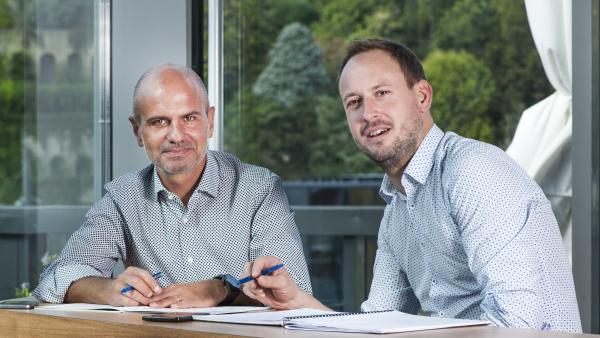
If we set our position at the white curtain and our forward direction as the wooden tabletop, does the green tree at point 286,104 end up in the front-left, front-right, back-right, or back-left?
back-right

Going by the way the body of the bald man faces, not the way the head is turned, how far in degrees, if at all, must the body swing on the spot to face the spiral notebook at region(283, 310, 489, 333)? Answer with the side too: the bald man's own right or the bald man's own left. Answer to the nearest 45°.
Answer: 0° — they already face it

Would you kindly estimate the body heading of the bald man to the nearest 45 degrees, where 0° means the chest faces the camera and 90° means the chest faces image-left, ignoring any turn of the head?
approximately 0°

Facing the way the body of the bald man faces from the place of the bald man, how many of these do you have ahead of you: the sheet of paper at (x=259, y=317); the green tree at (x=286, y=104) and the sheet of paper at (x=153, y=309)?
2

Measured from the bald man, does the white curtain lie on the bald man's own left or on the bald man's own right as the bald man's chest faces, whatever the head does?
on the bald man's own left

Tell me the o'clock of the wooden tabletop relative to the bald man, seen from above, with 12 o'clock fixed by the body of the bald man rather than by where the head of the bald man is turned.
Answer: The wooden tabletop is roughly at 12 o'clock from the bald man.

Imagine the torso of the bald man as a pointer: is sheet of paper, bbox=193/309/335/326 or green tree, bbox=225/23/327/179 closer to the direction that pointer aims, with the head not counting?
the sheet of paper

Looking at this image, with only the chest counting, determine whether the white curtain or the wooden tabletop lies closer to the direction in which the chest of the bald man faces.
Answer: the wooden tabletop

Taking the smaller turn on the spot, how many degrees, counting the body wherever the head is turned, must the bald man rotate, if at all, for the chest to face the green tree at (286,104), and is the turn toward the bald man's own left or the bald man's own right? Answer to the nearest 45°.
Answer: approximately 180°
